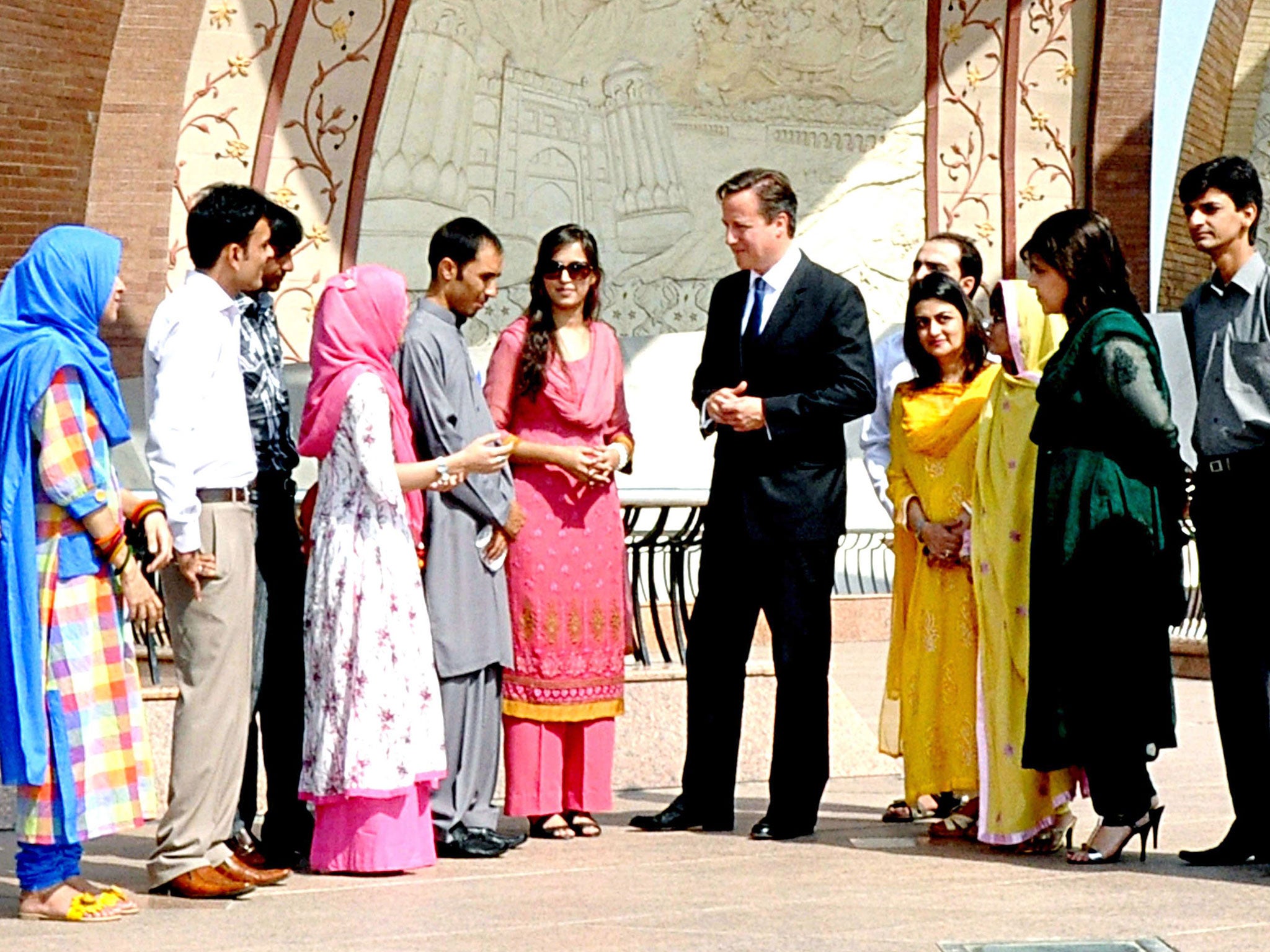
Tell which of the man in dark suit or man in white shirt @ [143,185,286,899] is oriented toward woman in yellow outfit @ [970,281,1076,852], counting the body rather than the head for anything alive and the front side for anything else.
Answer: the man in white shirt

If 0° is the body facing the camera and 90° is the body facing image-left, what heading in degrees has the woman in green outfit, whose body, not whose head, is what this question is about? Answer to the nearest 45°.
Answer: approximately 90°

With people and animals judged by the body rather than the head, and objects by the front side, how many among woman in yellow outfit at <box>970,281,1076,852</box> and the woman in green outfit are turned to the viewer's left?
2

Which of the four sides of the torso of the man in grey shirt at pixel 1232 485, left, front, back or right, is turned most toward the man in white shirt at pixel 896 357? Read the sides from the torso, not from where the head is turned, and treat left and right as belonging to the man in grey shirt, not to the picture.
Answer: right

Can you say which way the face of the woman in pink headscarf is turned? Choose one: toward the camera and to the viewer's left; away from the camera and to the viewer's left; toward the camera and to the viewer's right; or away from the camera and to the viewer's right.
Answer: away from the camera and to the viewer's right

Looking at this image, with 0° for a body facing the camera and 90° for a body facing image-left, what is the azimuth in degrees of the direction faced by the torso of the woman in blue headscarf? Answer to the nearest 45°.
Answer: approximately 270°

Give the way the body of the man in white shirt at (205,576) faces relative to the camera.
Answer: to the viewer's right

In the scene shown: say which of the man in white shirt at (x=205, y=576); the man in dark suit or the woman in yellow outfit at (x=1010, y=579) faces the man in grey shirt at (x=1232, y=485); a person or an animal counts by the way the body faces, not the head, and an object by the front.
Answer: the man in white shirt

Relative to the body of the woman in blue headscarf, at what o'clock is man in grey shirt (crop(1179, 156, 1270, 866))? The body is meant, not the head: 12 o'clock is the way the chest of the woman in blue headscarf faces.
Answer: The man in grey shirt is roughly at 12 o'clock from the woman in blue headscarf.

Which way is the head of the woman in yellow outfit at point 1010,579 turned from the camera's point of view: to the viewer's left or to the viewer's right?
to the viewer's left

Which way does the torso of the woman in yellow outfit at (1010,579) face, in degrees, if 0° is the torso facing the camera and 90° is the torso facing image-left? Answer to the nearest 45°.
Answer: approximately 90°
